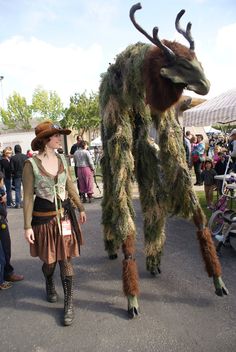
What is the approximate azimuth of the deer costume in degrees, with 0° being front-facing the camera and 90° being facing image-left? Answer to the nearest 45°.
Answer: approximately 315°

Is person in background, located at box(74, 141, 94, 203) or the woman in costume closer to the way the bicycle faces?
the woman in costume

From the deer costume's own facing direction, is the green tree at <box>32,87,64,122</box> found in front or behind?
behind

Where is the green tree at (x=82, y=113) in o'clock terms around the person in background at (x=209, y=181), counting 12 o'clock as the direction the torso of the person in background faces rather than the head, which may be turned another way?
The green tree is roughly at 5 o'clock from the person in background.

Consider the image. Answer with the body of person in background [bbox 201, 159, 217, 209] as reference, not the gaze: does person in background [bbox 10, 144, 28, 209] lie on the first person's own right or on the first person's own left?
on the first person's own right

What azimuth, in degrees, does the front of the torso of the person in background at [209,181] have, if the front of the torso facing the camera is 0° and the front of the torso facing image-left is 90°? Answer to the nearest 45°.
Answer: approximately 0°
